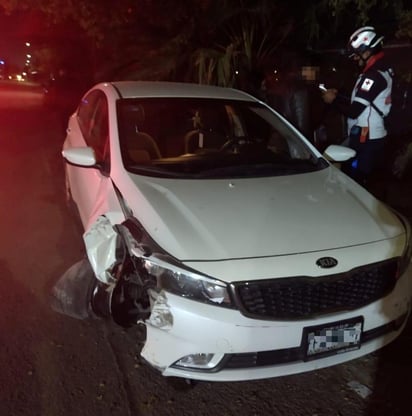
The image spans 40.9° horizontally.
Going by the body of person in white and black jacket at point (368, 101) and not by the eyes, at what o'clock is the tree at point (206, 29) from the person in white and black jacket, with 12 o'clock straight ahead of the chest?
The tree is roughly at 2 o'clock from the person in white and black jacket.

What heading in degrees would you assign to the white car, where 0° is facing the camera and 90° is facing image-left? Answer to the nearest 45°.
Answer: approximately 315°

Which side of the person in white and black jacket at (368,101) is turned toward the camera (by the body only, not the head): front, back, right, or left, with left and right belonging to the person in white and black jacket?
left

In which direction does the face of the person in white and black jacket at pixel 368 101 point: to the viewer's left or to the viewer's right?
to the viewer's left

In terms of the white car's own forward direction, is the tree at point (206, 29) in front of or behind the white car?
behind

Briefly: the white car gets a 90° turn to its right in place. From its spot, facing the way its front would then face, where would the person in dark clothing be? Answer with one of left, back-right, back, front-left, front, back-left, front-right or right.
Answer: back-right

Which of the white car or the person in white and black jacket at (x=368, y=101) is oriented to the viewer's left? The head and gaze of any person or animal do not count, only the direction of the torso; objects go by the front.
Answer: the person in white and black jacket

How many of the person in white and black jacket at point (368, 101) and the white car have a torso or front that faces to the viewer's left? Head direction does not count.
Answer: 1
